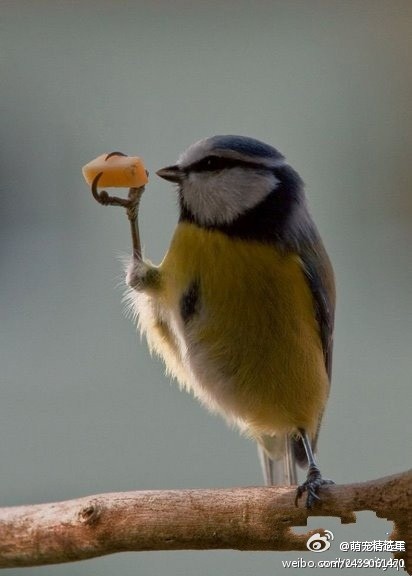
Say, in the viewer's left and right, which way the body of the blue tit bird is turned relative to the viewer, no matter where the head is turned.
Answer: facing the viewer and to the left of the viewer
